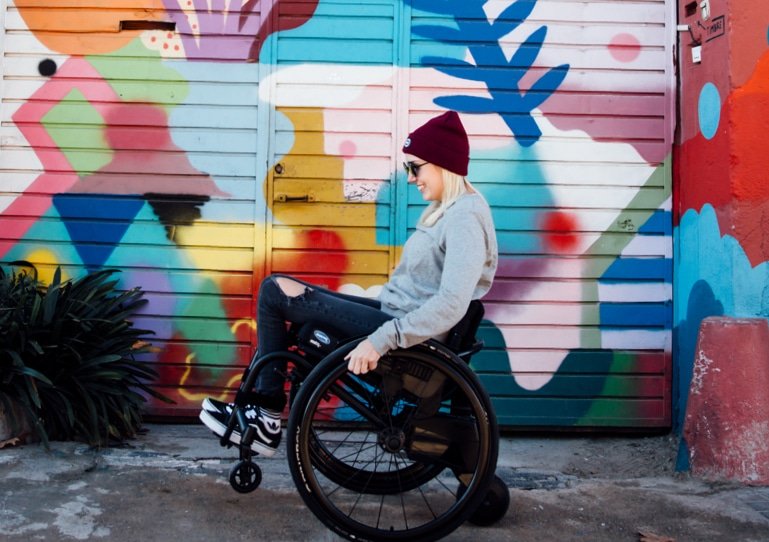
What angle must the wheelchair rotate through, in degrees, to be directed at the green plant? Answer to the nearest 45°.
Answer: approximately 45° to its right

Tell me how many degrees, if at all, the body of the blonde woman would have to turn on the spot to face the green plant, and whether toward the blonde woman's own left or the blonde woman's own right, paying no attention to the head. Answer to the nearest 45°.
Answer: approximately 45° to the blonde woman's own right

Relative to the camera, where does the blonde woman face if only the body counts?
to the viewer's left

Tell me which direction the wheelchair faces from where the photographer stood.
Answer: facing to the left of the viewer
